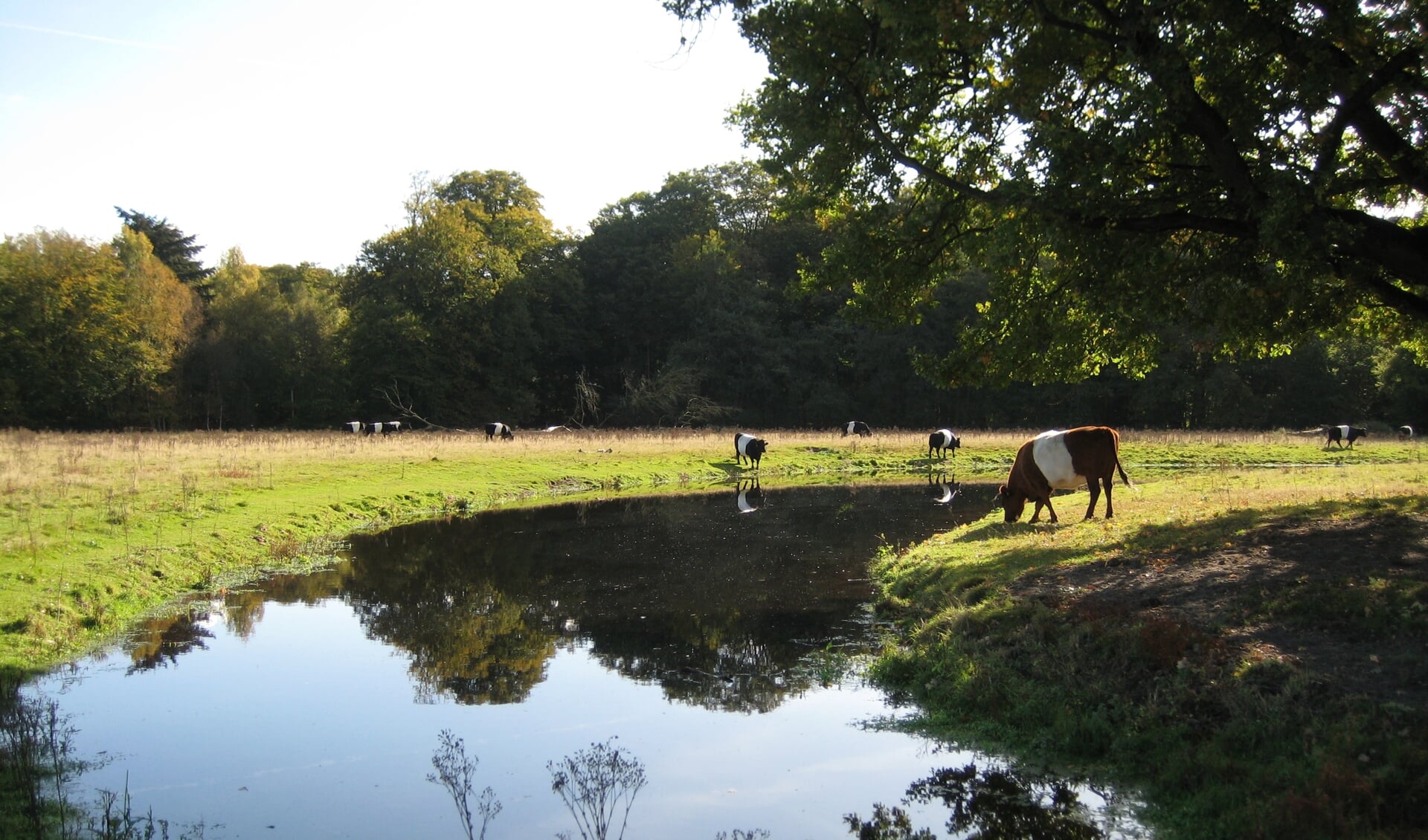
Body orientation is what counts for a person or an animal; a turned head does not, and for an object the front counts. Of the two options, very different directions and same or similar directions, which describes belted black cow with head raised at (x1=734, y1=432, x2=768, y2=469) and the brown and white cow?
very different directions

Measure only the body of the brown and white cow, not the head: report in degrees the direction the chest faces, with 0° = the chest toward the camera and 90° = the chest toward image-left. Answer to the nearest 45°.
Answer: approximately 90°

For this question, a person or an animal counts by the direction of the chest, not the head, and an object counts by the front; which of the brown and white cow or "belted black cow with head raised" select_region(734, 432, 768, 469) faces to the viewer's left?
the brown and white cow

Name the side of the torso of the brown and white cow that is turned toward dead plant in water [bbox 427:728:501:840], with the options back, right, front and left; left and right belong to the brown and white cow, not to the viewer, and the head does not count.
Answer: left

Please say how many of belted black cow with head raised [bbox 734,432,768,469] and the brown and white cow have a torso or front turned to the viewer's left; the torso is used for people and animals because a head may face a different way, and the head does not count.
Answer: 1

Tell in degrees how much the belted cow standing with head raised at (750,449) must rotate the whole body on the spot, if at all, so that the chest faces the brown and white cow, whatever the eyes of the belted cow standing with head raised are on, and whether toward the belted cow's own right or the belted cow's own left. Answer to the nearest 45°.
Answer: approximately 45° to the belted cow's own right

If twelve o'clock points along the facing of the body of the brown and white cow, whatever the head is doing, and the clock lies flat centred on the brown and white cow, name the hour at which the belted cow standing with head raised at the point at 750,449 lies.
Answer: The belted cow standing with head raised is roughly at 2 o'clock from the brown and white cow.

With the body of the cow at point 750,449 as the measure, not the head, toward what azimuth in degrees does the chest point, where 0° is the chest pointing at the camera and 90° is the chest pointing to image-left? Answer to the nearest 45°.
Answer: approximately 315°

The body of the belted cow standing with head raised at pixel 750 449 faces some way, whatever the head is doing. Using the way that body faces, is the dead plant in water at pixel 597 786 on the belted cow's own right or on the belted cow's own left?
on the belted cow's own right

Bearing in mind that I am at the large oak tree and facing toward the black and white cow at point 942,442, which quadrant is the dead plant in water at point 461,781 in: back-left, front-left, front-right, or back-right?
back-left

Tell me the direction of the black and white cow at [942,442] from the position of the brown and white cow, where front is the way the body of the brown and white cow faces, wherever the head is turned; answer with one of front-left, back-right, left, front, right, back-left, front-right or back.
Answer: right
